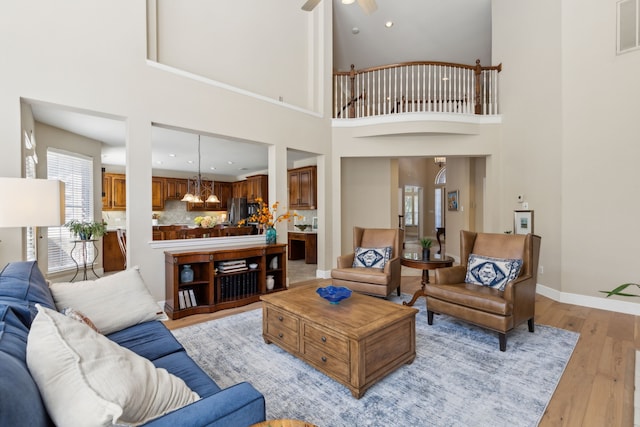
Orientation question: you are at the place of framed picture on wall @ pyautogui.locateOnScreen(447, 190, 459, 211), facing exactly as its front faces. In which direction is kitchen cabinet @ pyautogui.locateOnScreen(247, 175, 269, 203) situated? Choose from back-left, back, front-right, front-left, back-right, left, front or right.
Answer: front-right

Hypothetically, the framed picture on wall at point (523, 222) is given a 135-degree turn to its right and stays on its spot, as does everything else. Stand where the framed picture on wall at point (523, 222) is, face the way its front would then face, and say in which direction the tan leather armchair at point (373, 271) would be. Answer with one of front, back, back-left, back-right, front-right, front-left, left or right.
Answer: left

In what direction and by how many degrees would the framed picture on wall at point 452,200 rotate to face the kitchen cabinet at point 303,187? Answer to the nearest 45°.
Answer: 0° — it already faces it

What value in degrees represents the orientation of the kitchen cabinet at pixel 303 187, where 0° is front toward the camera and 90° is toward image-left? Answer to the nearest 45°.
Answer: approximately 45°

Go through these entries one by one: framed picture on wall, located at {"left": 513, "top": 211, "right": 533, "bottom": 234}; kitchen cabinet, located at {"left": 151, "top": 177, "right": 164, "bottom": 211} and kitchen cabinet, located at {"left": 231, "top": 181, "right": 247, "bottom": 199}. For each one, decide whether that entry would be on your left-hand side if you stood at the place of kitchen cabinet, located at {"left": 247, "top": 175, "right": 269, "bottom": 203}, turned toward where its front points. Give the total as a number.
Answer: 1

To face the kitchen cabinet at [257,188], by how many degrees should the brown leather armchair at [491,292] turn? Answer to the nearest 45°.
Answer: approximately 90° to its right

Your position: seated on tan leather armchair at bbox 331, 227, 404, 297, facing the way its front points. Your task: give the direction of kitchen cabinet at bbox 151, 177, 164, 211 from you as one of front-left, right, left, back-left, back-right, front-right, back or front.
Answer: right

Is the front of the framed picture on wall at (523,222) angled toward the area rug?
yes

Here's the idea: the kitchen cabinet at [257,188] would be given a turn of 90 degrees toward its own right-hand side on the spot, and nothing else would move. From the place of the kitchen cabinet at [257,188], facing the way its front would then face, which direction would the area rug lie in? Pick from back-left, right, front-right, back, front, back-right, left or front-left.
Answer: back-left

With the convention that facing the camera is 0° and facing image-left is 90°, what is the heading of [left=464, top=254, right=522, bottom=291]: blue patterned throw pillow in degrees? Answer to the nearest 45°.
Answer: approximately 45°

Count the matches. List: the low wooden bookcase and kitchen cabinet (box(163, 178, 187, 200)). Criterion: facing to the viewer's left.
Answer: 0
